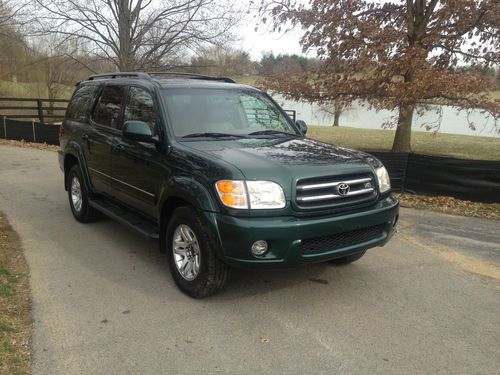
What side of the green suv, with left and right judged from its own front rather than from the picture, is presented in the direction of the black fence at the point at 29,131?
back

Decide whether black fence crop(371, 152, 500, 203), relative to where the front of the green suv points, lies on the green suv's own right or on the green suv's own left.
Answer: on the green suv's own left

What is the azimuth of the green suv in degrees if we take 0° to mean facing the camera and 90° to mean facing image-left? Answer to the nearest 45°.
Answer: approximately 315°

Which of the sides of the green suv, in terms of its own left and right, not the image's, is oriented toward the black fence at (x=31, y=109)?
back

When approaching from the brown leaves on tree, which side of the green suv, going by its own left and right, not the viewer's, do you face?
left
